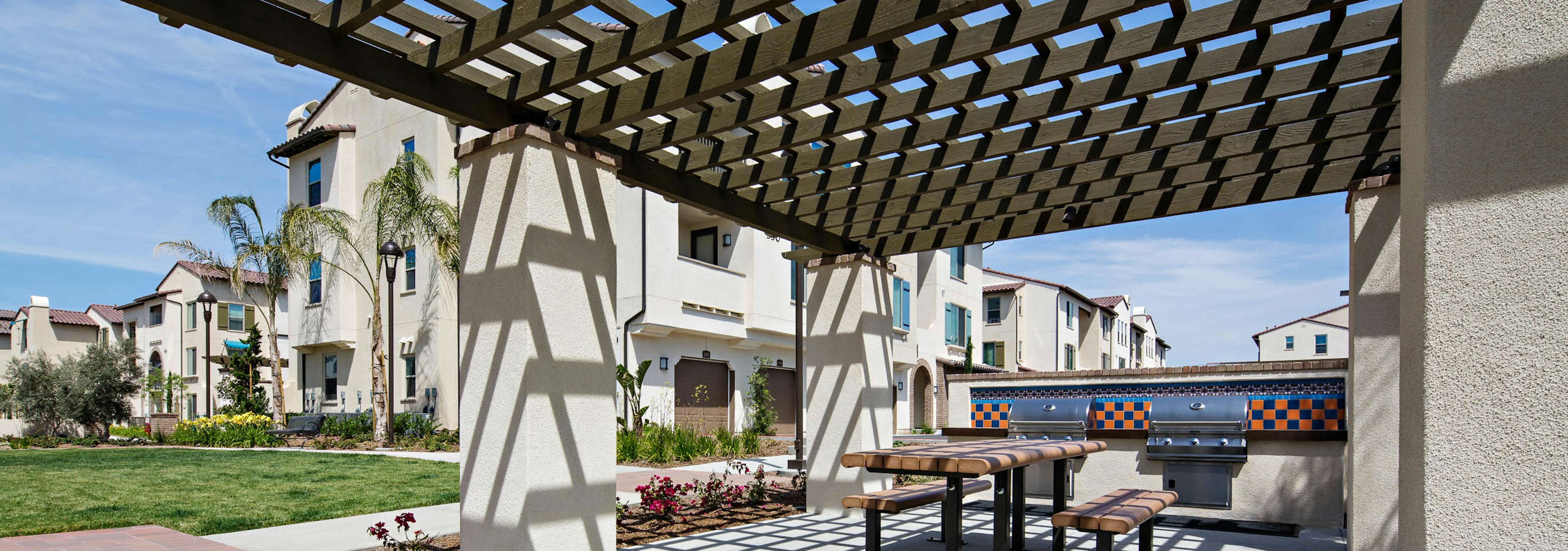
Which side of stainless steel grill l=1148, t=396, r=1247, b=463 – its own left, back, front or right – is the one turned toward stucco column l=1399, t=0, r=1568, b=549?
front

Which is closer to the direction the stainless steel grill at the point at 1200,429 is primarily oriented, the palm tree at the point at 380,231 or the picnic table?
the picnic table

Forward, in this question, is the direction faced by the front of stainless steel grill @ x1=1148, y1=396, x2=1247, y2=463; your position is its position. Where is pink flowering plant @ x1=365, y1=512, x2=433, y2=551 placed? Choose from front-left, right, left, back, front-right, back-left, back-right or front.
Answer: front-right

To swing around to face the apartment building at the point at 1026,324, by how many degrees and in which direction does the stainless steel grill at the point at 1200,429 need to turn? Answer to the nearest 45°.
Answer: approximately 180°

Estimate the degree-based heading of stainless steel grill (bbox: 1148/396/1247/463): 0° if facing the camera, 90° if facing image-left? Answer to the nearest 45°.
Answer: approximately 0°

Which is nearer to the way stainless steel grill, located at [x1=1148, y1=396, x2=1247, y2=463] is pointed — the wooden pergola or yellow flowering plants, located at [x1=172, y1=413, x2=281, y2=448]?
the wooden pergola

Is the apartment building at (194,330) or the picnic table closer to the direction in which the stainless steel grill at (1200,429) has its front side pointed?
the picnic table

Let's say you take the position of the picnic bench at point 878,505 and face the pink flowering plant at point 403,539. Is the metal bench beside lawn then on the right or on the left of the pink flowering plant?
right
